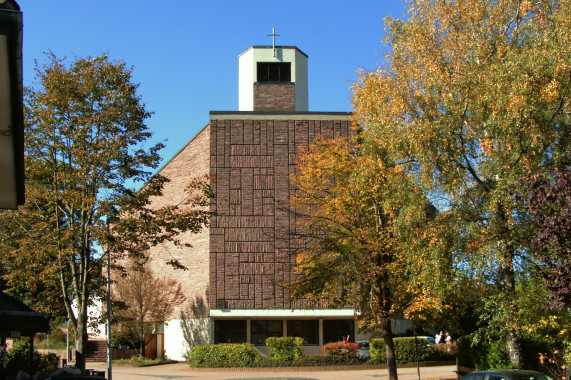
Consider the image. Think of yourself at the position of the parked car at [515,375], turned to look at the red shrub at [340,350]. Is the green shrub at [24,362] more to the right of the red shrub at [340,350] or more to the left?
left

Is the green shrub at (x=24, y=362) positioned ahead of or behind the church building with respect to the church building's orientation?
ahead

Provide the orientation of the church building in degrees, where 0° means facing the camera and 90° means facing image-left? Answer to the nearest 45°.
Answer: approximately 0°

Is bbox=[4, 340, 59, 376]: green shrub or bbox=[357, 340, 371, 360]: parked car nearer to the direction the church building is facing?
the green shrub

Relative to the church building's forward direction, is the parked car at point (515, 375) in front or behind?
in front
